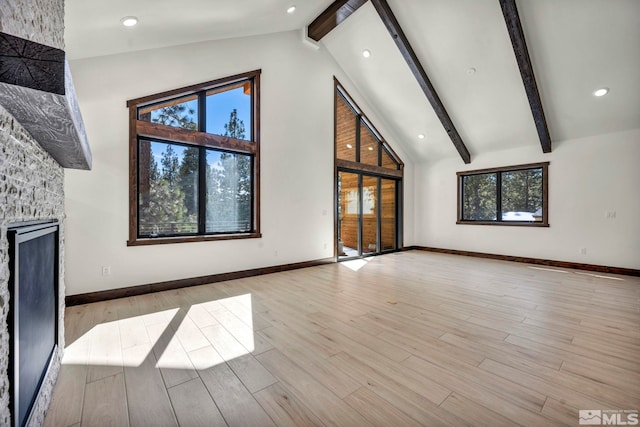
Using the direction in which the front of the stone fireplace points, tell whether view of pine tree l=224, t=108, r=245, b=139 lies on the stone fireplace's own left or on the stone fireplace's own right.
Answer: on the stone fireplace's own left

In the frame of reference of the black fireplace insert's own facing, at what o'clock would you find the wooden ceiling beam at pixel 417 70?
The wooden ceiling beam is roughly at 12 o'clock from the black fireplace insert.

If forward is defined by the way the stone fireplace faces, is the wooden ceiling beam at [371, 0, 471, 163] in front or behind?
in front

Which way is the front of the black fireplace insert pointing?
to the viewer's right

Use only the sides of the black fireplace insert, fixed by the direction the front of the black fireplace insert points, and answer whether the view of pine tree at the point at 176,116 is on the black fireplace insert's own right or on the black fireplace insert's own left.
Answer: on the black fireplace insert's own left

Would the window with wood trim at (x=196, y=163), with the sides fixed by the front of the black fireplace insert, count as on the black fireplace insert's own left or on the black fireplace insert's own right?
on the black fireplace insert's own left

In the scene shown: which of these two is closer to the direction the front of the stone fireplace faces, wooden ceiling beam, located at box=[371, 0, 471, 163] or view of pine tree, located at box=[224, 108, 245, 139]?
the wooden ceiling beam

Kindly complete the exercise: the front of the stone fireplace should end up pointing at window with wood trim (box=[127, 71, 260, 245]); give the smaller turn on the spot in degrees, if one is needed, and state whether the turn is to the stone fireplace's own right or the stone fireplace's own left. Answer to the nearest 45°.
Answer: approximately 45° to the stone fireplace's own left

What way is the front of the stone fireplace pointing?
to the viewer's right

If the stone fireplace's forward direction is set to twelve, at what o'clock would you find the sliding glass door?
The sliding glass door is roughly at 11 o'clock from the stone fireplace.

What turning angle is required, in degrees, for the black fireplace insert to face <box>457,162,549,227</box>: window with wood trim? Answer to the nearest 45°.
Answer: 0° — it already faces it

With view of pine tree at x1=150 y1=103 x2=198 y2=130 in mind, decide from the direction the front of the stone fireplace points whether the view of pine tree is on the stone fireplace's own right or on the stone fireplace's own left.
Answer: on the stone fireplace's own left
